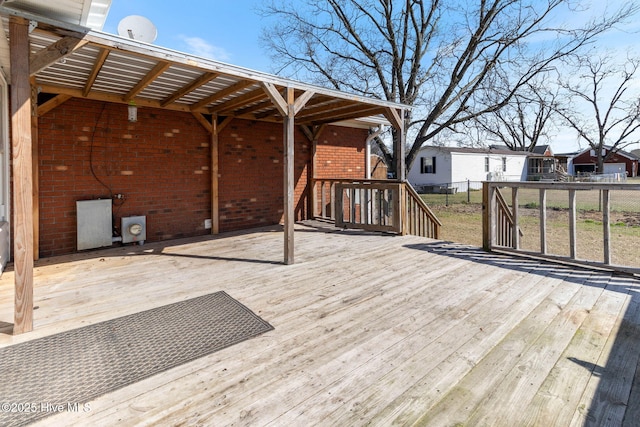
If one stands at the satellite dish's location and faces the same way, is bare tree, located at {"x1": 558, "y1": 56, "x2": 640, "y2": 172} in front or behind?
behind

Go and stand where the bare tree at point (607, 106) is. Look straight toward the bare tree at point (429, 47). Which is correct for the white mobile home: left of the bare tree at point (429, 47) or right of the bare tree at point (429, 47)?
right

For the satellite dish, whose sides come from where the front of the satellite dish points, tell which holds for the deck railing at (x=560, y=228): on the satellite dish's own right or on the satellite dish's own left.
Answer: on the satellite dish's own left

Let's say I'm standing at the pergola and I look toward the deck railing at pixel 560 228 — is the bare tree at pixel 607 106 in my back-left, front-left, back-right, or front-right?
front-left

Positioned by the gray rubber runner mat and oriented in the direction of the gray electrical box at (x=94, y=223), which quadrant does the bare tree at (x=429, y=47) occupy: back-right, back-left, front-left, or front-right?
front-right
